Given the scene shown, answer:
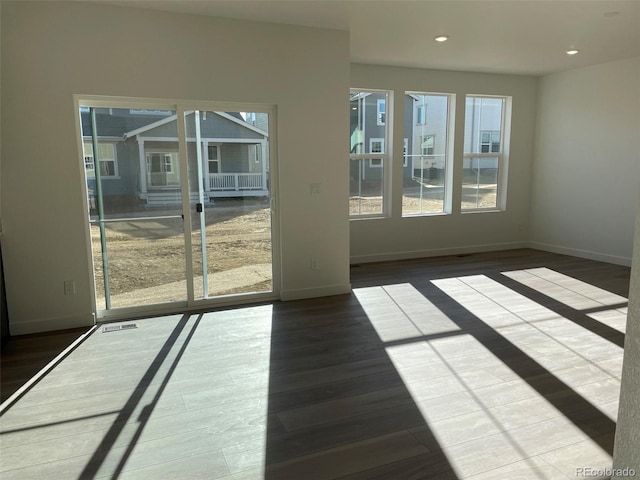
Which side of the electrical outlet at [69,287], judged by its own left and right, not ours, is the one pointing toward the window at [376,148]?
left

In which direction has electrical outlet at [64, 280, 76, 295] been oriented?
toward the camera

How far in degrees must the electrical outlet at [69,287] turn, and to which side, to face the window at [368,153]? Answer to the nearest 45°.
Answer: approximately 90° to its left

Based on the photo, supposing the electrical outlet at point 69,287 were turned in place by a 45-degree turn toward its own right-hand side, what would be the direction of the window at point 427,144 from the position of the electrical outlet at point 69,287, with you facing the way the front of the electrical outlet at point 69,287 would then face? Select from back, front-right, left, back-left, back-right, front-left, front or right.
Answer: back-left

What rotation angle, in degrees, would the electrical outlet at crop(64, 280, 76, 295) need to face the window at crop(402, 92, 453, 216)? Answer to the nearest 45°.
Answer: approximately 90° to its left

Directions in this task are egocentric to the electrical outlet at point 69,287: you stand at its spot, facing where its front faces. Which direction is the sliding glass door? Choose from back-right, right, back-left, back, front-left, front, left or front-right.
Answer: left

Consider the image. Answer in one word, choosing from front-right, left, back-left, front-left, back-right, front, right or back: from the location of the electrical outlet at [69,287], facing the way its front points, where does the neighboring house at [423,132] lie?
left

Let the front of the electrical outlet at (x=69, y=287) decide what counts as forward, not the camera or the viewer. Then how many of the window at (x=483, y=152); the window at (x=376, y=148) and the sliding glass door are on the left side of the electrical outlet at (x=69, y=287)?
3

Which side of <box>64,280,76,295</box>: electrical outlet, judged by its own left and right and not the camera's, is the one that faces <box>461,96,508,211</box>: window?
left
